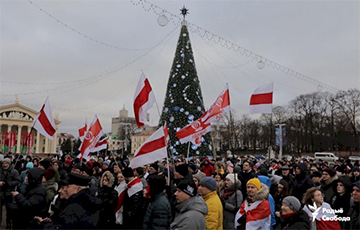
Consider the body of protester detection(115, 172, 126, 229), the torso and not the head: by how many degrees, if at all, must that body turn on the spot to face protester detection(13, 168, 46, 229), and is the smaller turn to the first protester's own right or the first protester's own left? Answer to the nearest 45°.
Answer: approximately 45° to the first protester's own right

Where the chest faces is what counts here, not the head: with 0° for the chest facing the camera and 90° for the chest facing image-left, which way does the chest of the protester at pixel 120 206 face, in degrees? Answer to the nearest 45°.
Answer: approximately 45°

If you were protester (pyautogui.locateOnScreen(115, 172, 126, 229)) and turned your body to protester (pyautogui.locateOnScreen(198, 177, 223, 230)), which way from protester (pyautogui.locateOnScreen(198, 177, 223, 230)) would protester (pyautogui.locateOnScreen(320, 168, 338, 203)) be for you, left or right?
left

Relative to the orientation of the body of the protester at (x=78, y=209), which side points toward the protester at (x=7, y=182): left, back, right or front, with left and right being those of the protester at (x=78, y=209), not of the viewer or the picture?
right

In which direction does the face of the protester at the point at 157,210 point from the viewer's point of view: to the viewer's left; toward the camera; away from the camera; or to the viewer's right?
away from the camera
